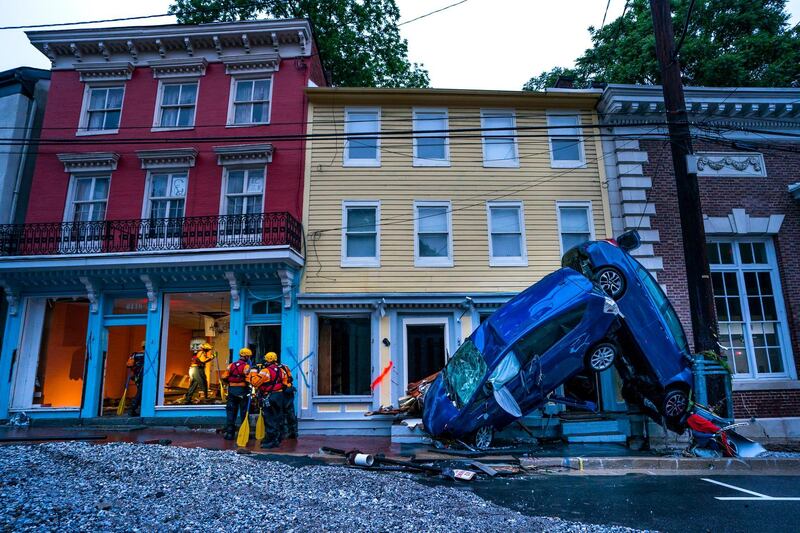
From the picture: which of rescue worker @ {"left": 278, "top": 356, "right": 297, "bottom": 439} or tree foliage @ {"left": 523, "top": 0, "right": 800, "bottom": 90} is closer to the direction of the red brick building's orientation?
the rescue worker

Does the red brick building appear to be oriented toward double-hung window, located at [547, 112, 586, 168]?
no

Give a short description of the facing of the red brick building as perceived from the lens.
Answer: facing the viewer
